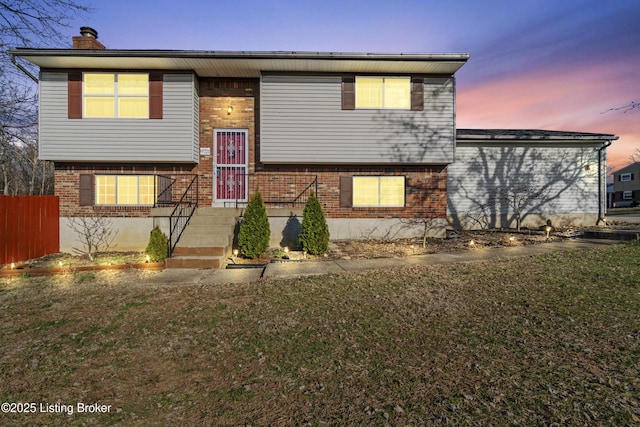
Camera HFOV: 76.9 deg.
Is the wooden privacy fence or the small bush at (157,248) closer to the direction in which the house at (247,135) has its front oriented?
the small bush

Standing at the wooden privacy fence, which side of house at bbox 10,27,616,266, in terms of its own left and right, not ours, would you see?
right

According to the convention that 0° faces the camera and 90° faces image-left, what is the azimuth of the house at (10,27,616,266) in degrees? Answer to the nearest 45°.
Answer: approximately 0°

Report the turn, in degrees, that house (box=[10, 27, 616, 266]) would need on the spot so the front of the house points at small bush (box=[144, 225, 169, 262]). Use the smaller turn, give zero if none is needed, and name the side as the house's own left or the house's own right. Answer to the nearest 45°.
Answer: approximately 45° to the house's own right
